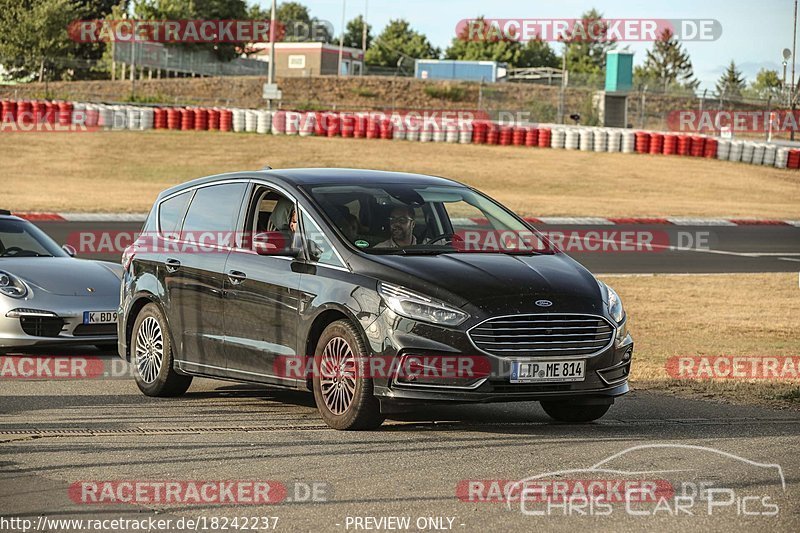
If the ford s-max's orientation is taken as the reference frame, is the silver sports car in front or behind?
behind

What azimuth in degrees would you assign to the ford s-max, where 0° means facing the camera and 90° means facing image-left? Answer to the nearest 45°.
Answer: approximately 315°
